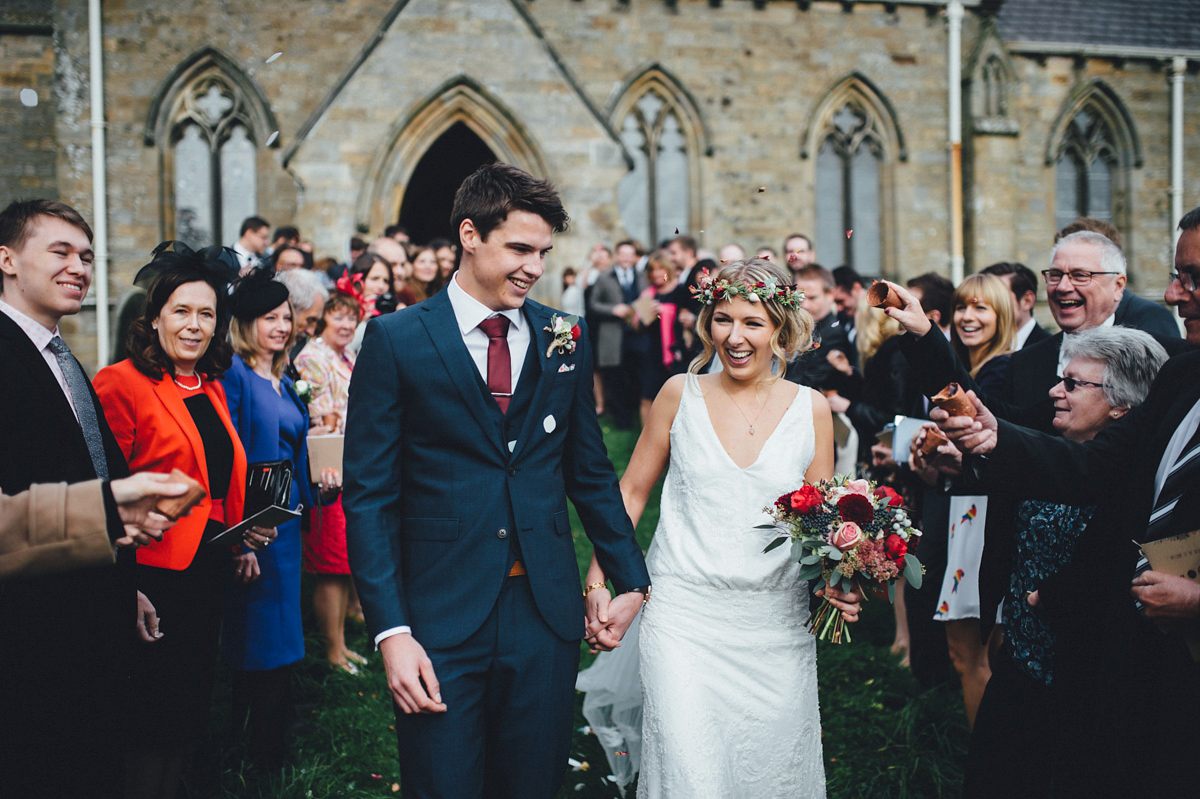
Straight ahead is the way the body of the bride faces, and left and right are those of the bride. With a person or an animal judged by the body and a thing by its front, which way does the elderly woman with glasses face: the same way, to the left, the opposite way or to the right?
to the right

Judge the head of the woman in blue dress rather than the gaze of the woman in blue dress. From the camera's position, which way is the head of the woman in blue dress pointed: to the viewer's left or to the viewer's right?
to the viewer's right

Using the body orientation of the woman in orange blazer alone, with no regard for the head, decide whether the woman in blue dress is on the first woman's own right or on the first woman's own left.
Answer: on the first woman's own left

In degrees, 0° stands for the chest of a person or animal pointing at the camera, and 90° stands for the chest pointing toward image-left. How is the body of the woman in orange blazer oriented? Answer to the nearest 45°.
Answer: approximately 315°

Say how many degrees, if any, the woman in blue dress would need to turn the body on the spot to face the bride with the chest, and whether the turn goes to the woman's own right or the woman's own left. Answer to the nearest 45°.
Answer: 0° — they already face them

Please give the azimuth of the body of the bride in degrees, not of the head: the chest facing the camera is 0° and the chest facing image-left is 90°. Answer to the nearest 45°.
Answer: approximately 0°

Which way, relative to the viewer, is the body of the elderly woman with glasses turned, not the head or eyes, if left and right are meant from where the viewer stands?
facing to the left of the viewer

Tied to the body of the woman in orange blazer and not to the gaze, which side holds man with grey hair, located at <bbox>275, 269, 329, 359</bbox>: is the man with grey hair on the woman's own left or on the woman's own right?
on the woman's own left

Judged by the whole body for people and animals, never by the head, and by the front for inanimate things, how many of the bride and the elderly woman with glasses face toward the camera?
1

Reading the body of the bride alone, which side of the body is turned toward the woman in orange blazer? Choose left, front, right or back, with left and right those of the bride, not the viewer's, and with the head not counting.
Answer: right
